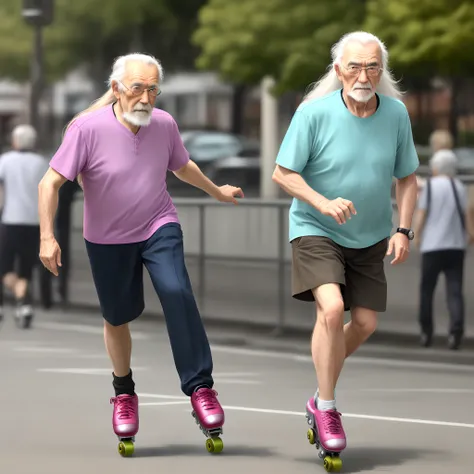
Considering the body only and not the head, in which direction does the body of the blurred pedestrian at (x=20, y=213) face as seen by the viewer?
away from the camera

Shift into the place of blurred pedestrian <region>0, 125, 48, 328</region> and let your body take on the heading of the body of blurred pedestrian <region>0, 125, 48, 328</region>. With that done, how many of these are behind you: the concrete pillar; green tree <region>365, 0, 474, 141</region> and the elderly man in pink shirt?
1

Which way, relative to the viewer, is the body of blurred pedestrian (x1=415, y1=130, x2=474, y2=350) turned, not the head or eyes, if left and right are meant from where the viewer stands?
facing away from the viewer

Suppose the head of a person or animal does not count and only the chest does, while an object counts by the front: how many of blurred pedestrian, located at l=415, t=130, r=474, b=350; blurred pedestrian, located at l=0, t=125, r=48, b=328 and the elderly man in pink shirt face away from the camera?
2

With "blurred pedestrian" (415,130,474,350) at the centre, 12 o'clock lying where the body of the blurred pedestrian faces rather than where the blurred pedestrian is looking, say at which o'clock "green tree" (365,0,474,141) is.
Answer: The green tree is roughly at 12 o'clock from the blurred pedestrian.

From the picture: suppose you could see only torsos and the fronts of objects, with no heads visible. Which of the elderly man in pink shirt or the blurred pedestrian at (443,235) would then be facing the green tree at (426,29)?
the blurred pedestrian

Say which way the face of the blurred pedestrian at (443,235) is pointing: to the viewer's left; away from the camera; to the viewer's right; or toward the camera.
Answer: away from the camera

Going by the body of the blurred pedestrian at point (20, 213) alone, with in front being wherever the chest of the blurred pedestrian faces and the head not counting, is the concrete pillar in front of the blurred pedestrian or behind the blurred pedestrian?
in front

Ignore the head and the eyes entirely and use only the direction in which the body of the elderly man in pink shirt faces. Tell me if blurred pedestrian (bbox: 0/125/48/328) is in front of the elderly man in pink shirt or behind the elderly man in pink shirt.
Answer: behind

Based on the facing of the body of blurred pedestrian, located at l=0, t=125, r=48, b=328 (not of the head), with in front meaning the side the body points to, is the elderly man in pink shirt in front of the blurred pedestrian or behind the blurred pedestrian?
behind

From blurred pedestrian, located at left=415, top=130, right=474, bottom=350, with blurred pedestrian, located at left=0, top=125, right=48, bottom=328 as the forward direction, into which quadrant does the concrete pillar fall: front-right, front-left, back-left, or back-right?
front-right

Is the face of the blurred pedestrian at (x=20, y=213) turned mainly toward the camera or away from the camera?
away from the camera

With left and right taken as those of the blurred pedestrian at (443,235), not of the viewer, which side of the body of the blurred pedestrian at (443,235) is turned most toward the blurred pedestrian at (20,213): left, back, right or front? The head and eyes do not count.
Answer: left

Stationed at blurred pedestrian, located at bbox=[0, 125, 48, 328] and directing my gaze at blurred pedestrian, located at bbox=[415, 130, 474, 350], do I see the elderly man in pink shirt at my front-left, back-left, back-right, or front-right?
front-right

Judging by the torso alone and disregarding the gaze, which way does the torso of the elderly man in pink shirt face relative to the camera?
toward the camera

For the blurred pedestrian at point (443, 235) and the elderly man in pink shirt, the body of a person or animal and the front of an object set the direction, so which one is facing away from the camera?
the blurred pedestrian
